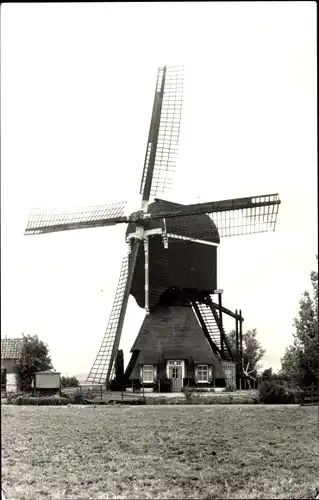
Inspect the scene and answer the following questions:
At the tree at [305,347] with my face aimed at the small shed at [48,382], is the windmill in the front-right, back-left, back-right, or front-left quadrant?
front-right

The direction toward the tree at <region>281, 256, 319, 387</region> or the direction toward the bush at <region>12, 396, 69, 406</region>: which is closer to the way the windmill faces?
the bush

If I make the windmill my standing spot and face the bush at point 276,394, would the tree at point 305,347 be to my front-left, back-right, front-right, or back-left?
front-left

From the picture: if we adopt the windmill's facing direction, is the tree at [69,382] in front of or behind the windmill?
in front

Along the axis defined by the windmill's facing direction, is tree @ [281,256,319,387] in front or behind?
behind

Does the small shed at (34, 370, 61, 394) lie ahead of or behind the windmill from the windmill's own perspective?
ahead

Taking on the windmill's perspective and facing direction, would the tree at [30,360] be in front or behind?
in front

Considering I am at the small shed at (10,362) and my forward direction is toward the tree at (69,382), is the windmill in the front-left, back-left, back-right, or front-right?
front-left

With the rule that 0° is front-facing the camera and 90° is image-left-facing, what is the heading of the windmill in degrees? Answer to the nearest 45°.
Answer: approximately 45°
